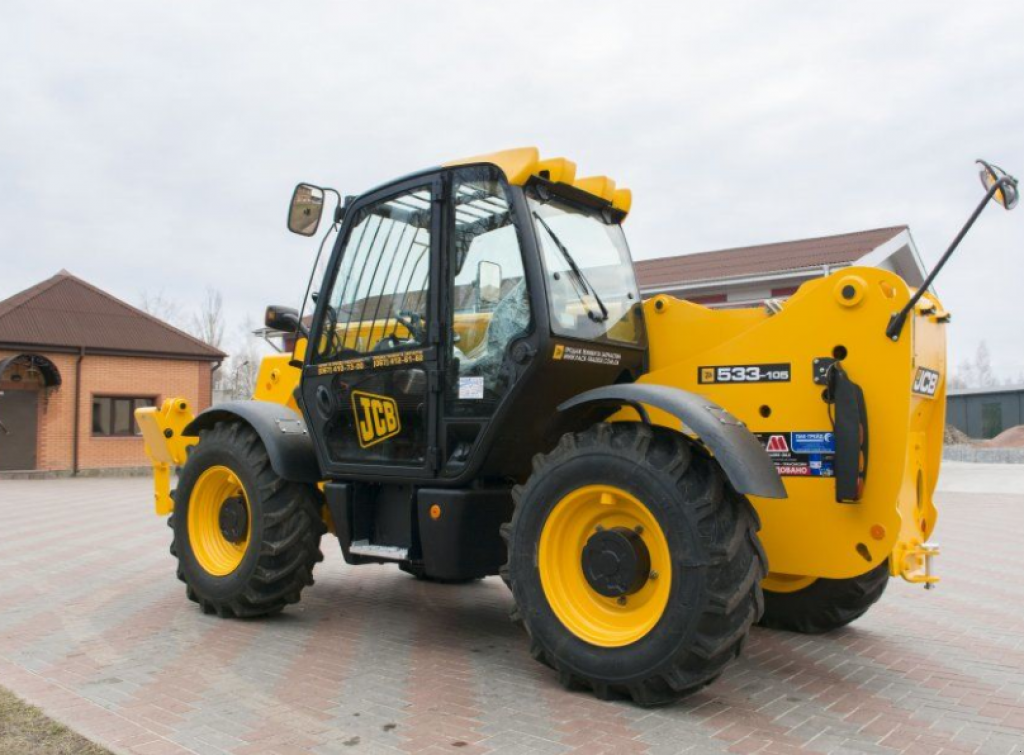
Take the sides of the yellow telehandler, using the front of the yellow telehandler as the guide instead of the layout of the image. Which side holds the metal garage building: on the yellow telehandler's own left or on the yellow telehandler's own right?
on the yellow telehandler's own right

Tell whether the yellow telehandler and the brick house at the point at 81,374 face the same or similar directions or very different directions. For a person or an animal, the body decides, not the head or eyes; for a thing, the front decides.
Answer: very different directions

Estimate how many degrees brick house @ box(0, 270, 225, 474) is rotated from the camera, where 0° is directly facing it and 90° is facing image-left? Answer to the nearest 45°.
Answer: approximately 0°

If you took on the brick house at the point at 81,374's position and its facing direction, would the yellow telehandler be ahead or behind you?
ahead

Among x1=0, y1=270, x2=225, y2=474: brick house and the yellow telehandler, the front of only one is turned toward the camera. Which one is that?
the brick house

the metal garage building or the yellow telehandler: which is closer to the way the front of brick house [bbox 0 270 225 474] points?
the yellow telehandler

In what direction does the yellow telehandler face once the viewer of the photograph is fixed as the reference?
facing away from the viewer and to the left of the viewer

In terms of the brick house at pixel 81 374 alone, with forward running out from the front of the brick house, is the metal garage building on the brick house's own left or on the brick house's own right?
on the brick house's own left

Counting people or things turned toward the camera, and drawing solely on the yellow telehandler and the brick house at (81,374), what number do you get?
1
